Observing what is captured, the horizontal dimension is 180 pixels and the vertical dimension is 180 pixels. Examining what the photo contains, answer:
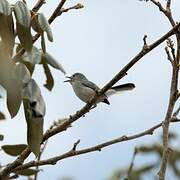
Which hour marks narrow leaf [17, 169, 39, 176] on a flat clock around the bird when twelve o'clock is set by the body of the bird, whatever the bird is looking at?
The narrow leaf is roughly at 12 o'clock from the bird.

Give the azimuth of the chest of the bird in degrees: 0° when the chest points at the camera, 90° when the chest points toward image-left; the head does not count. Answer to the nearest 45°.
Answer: approximately 90°
